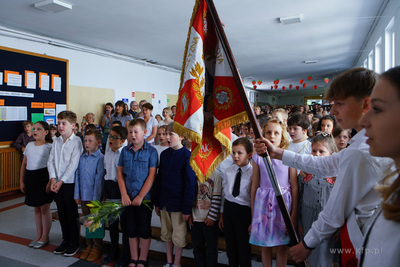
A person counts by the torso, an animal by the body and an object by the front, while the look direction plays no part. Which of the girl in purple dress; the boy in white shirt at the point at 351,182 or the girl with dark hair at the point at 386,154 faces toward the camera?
the girl in purple dress

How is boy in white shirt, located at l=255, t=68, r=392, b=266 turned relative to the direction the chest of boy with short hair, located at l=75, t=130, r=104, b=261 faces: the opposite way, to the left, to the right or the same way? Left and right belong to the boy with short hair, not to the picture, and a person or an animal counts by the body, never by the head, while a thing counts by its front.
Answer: to the right

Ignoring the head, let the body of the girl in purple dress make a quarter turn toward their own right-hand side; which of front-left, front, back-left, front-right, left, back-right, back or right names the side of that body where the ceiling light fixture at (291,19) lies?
right

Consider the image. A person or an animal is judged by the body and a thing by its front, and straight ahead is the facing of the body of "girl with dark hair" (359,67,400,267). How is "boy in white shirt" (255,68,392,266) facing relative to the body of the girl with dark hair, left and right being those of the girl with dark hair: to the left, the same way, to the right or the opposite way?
the same way

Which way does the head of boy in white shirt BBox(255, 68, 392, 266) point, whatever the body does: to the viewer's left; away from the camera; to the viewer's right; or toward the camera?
to the viewer's left

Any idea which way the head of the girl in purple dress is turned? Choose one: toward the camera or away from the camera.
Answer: toward the camera

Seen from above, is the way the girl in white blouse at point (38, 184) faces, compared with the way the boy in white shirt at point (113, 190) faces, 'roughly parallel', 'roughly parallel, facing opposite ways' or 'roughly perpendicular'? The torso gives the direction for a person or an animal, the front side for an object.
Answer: roughly parallel

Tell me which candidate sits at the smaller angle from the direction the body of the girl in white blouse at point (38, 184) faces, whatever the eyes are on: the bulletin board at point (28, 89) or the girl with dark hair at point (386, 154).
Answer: the girl with dark hair

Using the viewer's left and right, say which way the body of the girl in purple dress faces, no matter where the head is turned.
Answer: facing the viewer

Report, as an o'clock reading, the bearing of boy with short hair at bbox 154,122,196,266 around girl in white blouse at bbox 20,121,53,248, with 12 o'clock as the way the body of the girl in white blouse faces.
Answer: The boy with short hair is roughly at 9 o'clock from the girl in white blouse.

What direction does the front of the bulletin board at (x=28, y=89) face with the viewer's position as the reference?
facing the viewer and to the right of the viewer

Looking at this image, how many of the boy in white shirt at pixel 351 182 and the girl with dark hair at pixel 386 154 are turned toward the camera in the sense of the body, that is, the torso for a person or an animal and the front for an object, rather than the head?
0

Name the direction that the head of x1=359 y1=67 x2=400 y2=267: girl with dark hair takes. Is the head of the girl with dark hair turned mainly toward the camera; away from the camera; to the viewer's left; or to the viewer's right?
to the viewer's left

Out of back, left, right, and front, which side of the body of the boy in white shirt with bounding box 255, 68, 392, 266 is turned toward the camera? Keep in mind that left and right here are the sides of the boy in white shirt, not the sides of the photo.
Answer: left

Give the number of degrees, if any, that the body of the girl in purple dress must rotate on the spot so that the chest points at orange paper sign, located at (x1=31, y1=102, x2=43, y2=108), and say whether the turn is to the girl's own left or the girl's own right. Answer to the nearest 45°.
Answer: approximately 135° to the girl's own right
